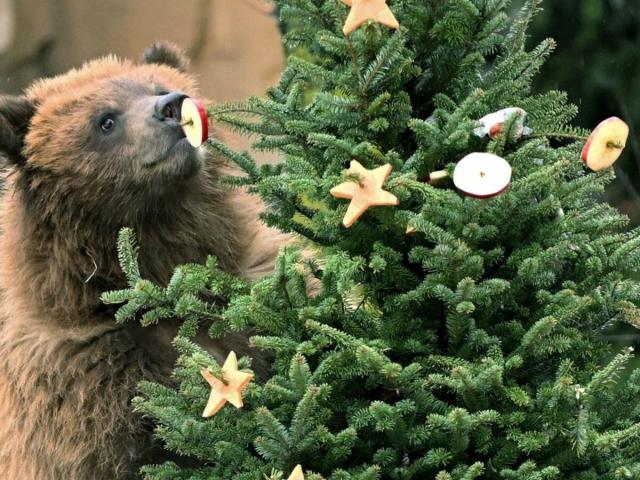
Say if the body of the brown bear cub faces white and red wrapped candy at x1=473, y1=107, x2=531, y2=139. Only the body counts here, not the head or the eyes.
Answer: yes

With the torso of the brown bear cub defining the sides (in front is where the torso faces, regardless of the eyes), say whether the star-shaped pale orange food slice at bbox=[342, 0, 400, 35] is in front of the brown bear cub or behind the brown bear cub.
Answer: in front

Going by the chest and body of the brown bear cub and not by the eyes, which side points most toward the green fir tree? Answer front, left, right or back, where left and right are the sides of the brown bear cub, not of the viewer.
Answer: front

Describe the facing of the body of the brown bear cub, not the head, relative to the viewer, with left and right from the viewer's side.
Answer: facing the viewer and to the right of the viewer

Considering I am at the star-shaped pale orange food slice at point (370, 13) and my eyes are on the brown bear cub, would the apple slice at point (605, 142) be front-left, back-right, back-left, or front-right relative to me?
back-right

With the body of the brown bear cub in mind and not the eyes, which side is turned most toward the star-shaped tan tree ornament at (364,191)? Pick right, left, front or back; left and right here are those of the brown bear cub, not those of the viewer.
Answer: front
